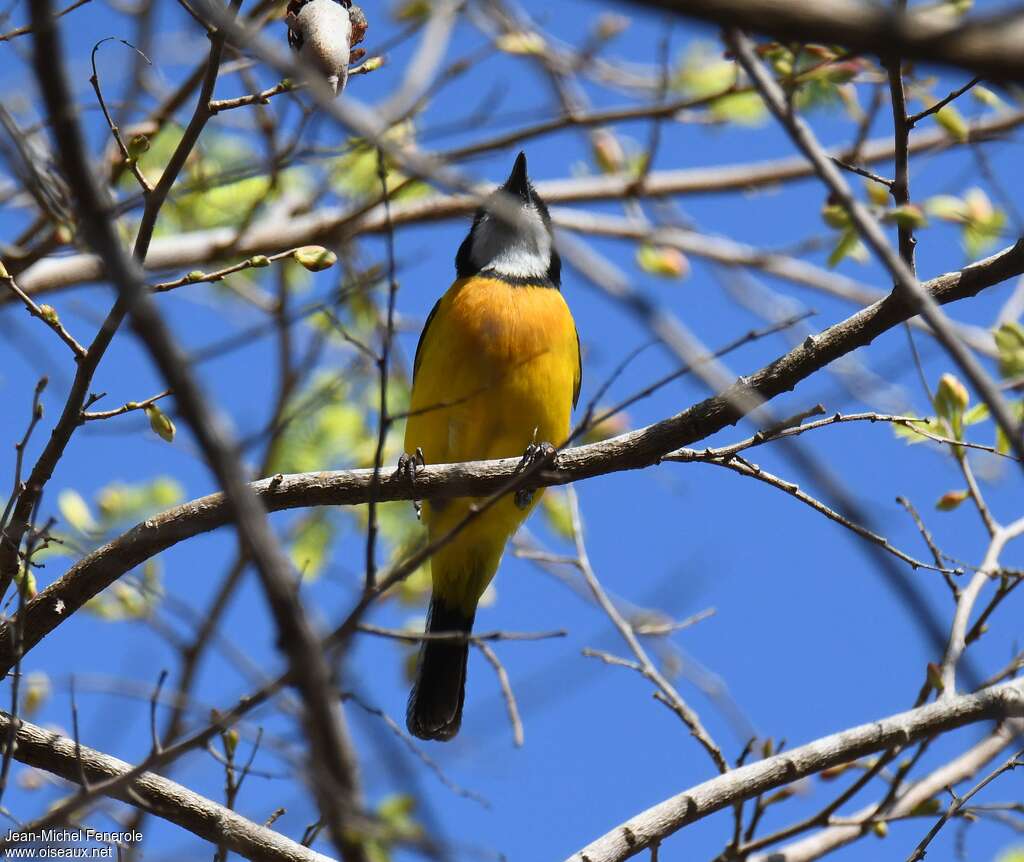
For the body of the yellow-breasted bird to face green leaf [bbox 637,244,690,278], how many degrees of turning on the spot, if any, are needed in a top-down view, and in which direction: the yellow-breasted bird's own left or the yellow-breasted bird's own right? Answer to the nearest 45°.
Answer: approximately 135° to the yellow-breasted bird's own left

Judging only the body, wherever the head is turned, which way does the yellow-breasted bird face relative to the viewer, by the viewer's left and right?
facing the viewer
